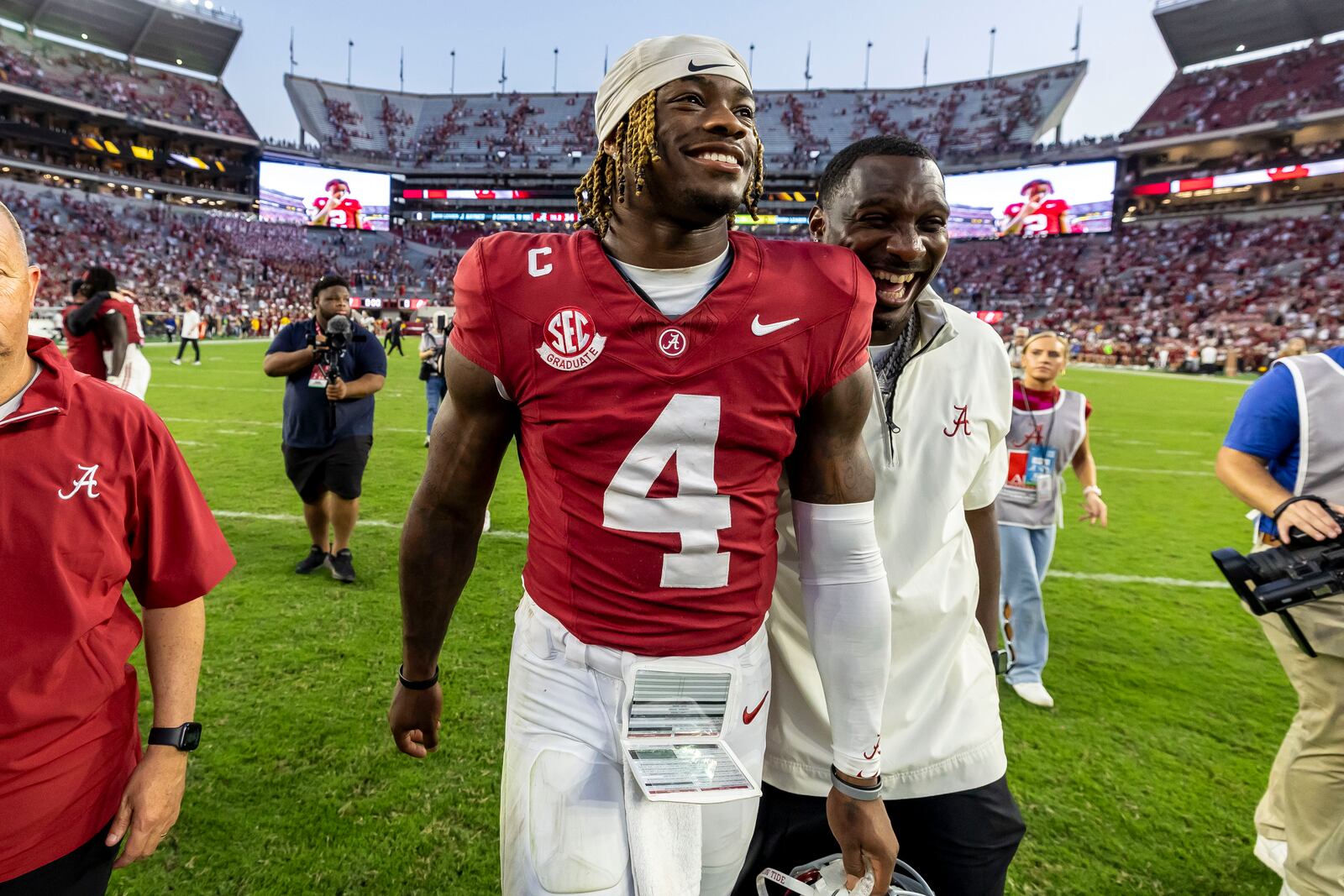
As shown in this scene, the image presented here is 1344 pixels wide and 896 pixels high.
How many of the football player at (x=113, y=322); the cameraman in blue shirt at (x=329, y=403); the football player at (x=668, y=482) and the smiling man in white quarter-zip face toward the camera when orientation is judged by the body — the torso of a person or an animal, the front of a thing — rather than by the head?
3

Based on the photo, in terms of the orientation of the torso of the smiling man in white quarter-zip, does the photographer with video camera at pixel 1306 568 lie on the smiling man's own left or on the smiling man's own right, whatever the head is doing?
on the smiling man's own left

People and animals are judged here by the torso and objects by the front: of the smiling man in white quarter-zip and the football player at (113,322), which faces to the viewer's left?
the football player

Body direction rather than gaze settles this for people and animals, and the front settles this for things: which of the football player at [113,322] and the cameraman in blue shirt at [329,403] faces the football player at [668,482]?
the cameraman in blue shirt

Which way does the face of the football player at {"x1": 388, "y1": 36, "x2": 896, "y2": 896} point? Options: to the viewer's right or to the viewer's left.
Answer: to the viewer's right

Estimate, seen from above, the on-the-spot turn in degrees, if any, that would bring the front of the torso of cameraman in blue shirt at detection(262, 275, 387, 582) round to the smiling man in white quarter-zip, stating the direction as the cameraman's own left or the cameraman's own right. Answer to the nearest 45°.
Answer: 0° — they already face them

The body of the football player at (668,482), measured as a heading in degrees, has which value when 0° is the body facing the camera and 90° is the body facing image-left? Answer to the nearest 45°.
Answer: approximately 0°

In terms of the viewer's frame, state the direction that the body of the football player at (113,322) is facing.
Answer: to the viewer's left

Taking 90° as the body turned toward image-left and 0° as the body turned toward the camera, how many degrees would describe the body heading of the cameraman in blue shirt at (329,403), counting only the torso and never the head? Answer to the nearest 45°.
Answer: approximately 0°
